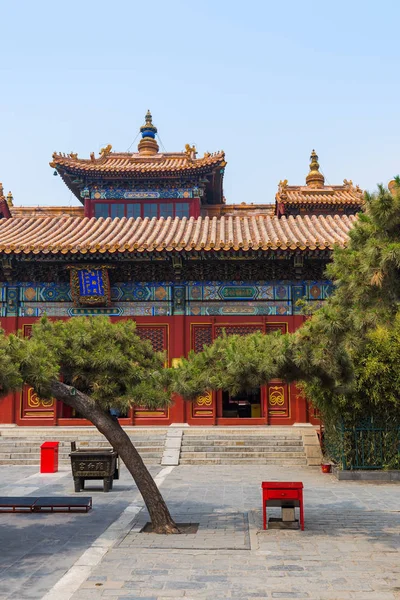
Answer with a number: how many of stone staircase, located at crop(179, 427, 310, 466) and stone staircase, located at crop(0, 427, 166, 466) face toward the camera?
2

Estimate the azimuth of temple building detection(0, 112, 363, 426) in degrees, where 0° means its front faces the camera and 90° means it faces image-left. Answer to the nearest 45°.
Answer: approximately 0°

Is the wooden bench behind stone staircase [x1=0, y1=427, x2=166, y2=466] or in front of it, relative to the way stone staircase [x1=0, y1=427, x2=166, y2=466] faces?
in front

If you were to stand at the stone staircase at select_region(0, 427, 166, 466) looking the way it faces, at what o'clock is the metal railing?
The metal railing is roughly at 10 o'clock from the stone staircase.

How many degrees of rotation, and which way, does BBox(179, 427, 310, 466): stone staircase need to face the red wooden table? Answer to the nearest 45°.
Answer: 0° — it already faces it

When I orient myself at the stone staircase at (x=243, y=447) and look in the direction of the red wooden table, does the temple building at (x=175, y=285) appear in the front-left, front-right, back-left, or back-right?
back-right

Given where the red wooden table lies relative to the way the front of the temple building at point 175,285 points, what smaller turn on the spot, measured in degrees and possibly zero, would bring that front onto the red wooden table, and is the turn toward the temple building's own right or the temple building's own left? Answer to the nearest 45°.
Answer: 0° — it already faces it

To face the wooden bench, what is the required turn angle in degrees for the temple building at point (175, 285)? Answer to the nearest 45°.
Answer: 0° — it already faces it

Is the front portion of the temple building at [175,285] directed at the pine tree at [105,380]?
yes

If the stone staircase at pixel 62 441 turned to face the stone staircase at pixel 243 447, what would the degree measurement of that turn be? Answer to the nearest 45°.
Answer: approximately 90° to its left

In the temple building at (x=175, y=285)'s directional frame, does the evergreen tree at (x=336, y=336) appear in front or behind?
in front

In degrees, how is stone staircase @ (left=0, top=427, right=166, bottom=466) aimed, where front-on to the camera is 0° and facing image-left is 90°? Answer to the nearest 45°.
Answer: approximately 0°
